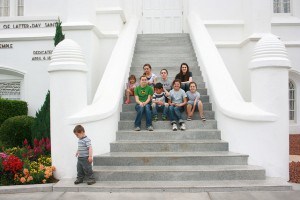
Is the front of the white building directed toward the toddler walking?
yes

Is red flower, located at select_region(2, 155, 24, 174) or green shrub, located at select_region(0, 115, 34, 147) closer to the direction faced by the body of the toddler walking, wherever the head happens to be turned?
the red flower

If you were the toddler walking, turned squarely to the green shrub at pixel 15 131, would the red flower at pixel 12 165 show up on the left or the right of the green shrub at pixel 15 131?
left

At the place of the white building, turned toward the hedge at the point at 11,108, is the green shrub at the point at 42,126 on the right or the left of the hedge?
left

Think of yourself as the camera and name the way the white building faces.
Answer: facing the viewer

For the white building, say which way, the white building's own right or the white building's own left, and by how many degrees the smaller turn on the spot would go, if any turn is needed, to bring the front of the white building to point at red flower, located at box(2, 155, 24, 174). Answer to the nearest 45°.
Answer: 0° — it already faces it

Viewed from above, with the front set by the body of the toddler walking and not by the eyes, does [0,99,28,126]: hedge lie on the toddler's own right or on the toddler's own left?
on the toddler's own right

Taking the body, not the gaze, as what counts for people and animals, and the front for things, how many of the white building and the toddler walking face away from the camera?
0

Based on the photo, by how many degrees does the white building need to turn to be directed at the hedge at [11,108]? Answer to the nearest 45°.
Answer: approximately 45° to its right
